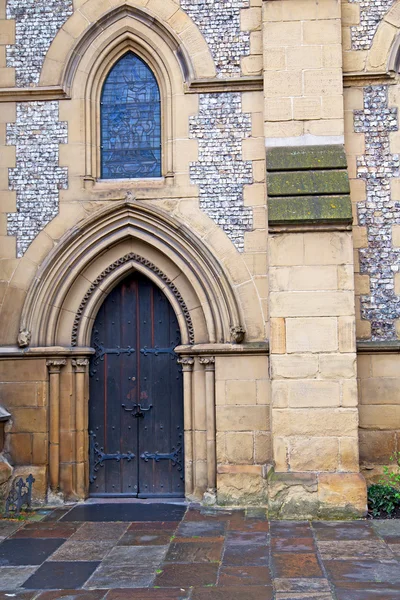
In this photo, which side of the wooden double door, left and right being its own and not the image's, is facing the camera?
front

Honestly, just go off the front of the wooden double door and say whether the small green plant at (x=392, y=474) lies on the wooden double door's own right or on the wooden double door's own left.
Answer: on the wooden double door's own left

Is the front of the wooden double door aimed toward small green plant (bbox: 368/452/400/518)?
no

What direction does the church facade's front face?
toward the camera

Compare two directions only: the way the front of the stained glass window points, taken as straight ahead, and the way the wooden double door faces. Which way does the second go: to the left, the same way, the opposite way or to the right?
the same way

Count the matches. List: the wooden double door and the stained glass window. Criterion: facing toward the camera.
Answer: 2
